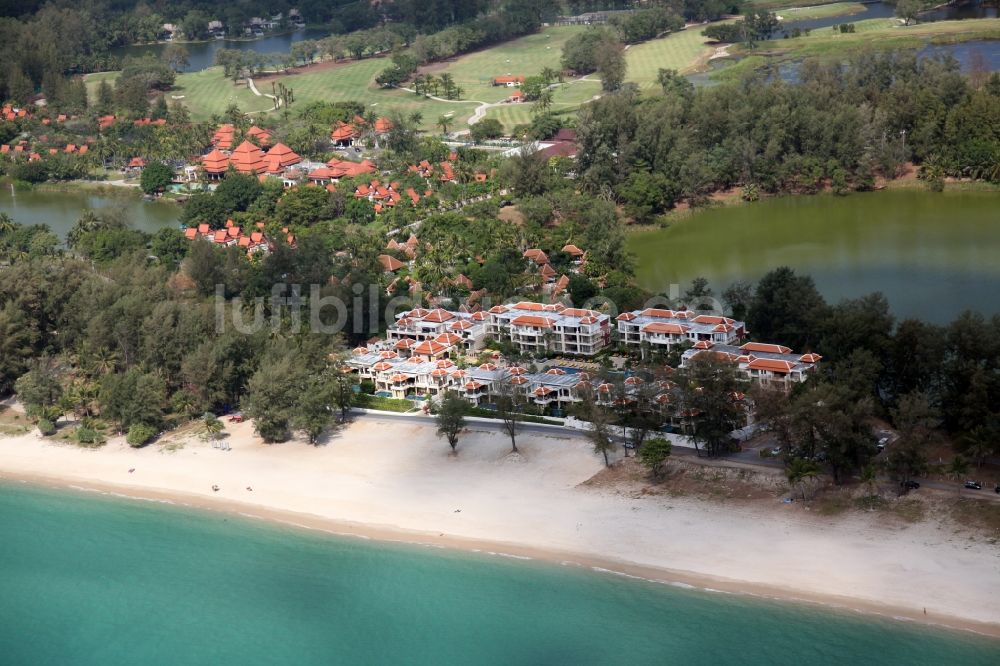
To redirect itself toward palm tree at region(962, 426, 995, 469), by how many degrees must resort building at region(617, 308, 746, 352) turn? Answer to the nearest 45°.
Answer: approximately 45° to its left

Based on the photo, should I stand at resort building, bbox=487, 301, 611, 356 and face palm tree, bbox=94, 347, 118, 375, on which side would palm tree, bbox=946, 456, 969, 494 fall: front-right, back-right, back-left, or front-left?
back-left

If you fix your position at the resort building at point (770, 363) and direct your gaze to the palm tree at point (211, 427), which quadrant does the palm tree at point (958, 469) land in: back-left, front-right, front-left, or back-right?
back-left

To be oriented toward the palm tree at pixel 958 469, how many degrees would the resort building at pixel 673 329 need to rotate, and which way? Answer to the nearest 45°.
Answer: approximately 45° to its left

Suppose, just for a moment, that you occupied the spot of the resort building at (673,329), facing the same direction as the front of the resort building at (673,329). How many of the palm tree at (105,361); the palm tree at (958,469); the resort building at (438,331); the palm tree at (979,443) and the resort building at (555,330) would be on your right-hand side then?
3

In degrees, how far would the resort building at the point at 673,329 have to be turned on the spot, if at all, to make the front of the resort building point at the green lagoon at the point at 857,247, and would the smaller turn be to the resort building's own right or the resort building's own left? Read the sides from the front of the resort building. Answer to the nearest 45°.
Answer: approximately 135° to the resort building's own left

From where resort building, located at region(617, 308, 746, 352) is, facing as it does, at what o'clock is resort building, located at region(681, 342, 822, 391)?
resort building, located at region(681, 342, 822, 391) is roughly at 11 o'clock from resort building, located at region(617, 308, 746, 352).

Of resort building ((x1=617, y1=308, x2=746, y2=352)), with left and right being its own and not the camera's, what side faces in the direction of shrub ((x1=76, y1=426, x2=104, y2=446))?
right

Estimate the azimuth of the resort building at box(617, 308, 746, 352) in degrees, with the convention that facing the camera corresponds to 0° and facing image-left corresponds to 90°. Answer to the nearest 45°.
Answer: approximately 0°

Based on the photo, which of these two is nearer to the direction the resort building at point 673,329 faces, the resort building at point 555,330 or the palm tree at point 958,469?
the palm tree

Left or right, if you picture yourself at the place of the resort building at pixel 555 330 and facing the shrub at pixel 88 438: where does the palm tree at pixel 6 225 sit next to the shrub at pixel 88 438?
right

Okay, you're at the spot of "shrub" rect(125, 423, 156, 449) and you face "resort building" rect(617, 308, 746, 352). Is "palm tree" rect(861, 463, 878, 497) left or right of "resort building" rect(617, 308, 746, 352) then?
right

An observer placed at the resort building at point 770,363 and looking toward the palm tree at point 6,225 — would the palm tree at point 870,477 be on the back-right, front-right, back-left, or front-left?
back-left

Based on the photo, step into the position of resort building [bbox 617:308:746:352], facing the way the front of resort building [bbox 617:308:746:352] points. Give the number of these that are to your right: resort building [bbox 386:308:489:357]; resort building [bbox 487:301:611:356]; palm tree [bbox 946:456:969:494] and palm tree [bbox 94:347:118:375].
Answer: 3

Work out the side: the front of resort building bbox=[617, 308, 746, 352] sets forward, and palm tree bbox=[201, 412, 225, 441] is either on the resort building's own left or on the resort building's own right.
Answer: on the resort building's own right

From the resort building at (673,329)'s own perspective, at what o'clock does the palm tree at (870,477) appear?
The palm tree is roughly at 11 o'clock from the resort building.
